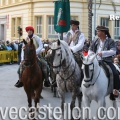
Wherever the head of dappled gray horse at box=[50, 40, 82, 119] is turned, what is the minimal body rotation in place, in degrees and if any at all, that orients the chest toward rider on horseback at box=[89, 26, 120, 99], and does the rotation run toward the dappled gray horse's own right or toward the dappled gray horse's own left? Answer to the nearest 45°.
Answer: approximately 135° to the dappled gray horse's own left

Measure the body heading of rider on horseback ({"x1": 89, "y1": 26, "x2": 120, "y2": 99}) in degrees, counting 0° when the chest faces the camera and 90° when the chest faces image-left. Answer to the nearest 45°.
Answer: approximately 45°

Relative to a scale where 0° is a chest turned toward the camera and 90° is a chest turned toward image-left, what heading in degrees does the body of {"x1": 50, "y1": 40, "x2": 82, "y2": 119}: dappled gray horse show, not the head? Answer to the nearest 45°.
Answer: approximately 45°

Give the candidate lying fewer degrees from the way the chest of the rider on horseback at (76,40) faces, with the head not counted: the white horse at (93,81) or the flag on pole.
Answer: the white horse

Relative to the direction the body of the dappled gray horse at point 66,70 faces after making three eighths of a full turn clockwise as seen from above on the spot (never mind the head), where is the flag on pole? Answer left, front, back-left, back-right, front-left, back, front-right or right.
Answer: front

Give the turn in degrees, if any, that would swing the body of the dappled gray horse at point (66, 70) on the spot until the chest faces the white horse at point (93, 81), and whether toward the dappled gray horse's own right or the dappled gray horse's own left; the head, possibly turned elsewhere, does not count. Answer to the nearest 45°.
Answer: approximately 90° to the dappled gray horse's own left

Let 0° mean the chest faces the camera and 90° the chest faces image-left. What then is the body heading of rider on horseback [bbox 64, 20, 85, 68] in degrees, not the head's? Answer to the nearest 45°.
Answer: approximately 45°
